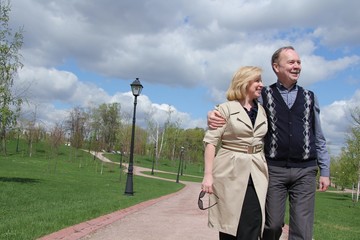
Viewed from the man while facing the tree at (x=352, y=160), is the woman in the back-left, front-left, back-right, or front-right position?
back-left

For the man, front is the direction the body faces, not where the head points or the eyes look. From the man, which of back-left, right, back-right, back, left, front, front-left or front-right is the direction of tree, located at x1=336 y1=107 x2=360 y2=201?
back

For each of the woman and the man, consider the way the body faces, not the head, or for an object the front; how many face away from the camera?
0

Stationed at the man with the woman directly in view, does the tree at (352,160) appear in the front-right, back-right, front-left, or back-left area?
back-right

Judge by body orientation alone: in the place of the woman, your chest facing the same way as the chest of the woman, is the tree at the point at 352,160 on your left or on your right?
on your left

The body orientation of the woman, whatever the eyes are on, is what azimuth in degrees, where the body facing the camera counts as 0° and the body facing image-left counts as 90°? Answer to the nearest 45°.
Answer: approximately 315°

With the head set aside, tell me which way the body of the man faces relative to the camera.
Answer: toward the camera

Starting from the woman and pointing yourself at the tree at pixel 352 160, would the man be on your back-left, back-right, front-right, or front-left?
front-right

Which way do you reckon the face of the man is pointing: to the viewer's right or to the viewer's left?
to the viewer's right
